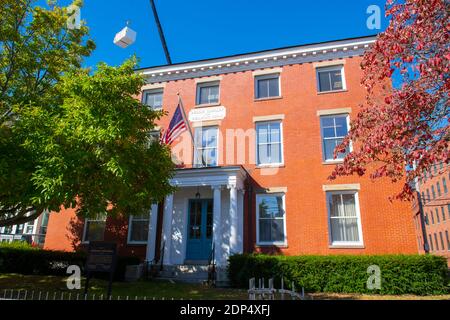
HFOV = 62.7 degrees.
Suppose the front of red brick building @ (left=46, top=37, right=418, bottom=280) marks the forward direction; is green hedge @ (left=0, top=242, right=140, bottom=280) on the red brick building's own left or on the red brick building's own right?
on the red brick building's own right

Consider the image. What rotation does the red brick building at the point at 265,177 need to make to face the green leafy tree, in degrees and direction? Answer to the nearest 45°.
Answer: approximately 45° to its right

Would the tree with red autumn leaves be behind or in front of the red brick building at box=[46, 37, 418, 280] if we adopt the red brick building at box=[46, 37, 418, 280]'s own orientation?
in front

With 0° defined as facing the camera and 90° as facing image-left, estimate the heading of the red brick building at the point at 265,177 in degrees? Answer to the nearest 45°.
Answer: approximately 0°

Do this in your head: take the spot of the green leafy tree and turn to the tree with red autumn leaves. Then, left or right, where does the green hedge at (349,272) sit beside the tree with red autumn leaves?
left

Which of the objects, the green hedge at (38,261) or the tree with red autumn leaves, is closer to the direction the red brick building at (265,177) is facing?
the tree with red autumn leaves
